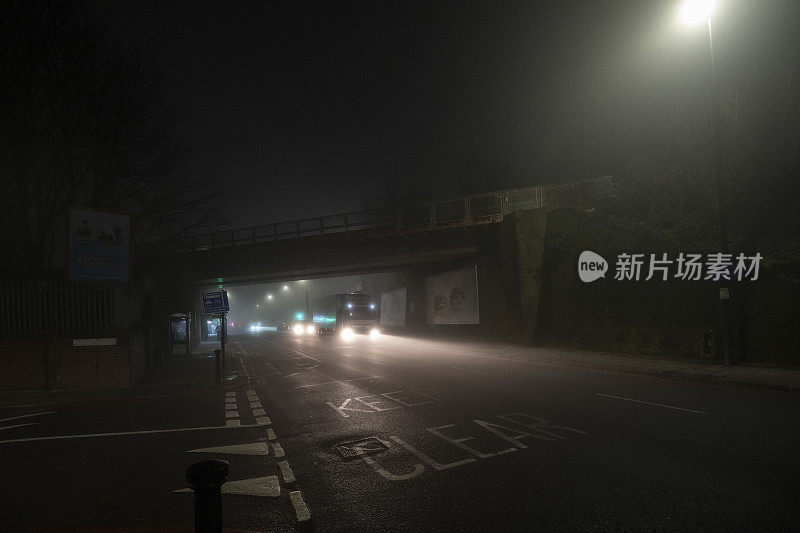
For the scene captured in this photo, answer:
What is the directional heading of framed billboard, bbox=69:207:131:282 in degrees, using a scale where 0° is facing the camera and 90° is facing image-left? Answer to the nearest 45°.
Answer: approximately 315°

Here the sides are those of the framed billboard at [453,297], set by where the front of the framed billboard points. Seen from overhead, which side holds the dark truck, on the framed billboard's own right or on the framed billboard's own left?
on the framed billboard's own right

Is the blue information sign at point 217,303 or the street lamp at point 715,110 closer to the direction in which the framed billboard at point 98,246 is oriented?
the street lamp

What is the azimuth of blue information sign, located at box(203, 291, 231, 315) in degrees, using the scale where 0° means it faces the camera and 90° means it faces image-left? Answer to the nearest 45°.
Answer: approximately 0°

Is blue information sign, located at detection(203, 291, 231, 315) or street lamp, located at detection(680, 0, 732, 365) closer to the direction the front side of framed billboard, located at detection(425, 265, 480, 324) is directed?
the blue information sign

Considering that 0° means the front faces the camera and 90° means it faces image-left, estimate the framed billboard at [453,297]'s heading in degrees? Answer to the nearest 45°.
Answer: approximately 45°

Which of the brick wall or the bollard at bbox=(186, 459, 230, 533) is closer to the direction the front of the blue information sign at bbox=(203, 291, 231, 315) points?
the bollard
